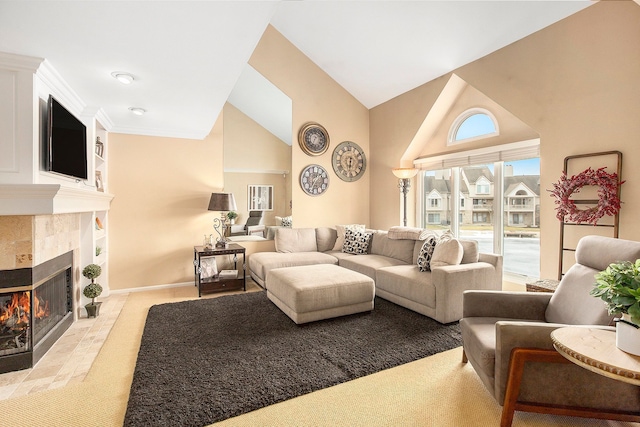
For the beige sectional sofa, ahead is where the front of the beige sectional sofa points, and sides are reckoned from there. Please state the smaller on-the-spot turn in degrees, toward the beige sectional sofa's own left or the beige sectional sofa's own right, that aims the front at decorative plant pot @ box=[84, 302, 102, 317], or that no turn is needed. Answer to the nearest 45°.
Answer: approximately 45° to the beige sectional sofa's own right

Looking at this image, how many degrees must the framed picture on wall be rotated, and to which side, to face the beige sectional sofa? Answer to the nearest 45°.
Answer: approximately 45° to its left

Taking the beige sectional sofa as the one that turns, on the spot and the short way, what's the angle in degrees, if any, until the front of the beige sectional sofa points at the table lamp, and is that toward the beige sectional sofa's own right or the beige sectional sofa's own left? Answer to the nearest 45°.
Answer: approximately 45° to the beige sectional sofa's own right

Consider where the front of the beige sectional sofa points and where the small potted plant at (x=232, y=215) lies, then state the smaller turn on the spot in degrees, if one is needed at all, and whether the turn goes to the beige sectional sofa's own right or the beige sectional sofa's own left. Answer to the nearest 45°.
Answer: approximately 45° to the beige sectional sofa's own right

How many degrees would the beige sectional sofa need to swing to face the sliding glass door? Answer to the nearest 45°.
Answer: approximately 135° to its left

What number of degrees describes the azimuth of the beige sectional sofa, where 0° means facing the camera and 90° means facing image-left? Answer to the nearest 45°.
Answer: approximately 45°

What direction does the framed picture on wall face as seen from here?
toward the camera

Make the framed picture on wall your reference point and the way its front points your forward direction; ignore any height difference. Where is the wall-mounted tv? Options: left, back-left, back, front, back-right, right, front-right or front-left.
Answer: front-right

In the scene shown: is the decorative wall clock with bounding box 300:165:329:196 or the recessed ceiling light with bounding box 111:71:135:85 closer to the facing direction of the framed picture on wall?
the recessed ceiling light

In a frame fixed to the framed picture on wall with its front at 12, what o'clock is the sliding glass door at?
The sliding glass door is roughly at 10 o'clock from the framed picture on wall.

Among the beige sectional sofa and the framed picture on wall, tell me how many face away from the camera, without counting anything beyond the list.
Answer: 0

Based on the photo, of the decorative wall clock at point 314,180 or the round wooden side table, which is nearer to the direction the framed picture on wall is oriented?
the round wooden side table

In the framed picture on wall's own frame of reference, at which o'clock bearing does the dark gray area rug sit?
The dark gray area rug is roughly at 12 o'clock from the framed picture on wall.
